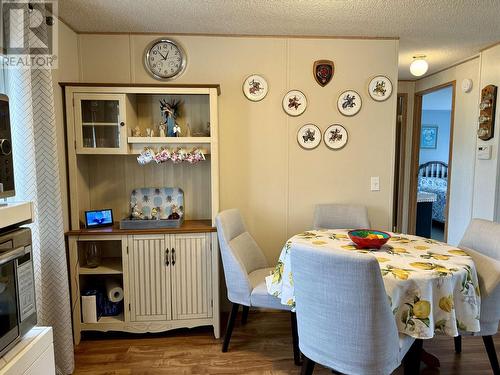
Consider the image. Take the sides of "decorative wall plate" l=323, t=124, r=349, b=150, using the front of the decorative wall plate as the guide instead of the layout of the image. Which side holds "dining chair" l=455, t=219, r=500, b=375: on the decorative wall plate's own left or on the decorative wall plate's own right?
on the decorative wall plate's own left

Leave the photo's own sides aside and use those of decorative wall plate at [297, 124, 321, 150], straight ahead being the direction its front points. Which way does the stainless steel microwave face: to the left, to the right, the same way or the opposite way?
to the left

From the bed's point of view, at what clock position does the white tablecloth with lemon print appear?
The white tablecloth with lemon print is roughly at 12 o'clock from the bed.

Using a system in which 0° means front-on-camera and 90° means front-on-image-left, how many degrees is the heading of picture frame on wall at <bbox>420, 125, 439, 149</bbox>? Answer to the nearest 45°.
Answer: approximately 0°

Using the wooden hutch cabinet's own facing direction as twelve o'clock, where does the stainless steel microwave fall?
The stainless steel microwave is roughly at 1 o'clock from the wooden hutch cabinet.

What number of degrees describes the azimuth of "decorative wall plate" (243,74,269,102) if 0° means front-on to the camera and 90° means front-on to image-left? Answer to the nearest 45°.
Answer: approximately 0°

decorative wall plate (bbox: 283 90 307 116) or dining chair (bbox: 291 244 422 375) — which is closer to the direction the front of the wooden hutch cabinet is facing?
the dining chair

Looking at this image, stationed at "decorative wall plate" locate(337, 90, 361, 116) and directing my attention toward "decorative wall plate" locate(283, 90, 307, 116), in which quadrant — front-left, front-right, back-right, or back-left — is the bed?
back-right

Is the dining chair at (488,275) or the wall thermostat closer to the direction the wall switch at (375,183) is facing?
the dining chair
